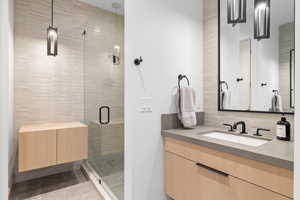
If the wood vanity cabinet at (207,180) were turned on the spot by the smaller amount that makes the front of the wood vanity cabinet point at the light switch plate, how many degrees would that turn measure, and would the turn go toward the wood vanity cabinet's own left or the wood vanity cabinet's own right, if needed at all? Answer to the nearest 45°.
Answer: approximately 45° to the wood vanity cabinet's own right

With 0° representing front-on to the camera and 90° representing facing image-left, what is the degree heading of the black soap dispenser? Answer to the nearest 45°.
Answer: approximately 45°

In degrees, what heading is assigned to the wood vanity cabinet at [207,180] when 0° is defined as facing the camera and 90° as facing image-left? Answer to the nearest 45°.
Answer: approximately 45°

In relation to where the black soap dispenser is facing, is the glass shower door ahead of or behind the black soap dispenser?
ahead

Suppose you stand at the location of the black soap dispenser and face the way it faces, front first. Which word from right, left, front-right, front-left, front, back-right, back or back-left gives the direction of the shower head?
front-right

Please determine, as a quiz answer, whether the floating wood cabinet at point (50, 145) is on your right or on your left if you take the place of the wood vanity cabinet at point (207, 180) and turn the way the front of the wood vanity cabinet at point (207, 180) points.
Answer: on your right

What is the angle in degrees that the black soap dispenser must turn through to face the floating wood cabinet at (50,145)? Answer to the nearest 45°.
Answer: approximately 45° to its right
